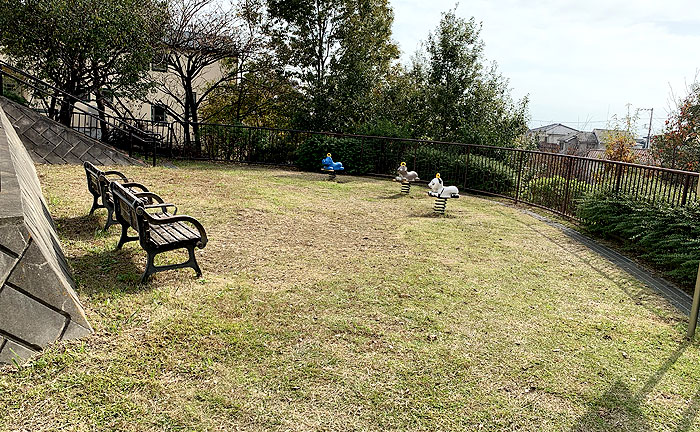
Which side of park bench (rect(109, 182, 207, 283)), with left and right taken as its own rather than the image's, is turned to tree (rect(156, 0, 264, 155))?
left

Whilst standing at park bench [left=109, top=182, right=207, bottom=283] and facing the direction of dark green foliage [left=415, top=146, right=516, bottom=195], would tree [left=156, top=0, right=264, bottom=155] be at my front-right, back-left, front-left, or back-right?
front-left

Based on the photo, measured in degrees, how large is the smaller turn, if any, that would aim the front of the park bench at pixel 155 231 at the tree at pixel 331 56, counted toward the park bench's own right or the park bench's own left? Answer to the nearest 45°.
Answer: approximately 45° to the park bench's own left

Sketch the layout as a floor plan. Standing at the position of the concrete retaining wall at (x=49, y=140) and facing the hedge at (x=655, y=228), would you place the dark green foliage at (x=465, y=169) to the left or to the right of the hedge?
left

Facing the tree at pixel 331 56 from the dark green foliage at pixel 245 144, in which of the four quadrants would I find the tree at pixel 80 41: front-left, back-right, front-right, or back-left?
back-left

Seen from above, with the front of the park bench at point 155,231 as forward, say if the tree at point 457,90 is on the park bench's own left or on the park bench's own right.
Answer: on the park bench's own left

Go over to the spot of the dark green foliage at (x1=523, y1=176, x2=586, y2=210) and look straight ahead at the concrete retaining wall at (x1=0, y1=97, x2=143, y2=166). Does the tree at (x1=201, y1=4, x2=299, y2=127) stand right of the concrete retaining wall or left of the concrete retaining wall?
right

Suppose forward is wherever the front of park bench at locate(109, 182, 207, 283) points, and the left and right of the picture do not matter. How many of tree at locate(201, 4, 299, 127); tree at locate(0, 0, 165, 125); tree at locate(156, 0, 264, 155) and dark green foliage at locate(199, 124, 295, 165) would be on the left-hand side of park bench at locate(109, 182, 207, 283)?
4

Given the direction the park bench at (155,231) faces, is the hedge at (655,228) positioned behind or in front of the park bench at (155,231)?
in front

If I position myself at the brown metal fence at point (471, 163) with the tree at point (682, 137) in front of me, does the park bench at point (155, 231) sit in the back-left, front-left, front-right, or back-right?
back-right

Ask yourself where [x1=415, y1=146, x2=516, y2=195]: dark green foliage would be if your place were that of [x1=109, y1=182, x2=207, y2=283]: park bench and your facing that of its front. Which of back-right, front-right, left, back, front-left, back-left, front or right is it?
front-left

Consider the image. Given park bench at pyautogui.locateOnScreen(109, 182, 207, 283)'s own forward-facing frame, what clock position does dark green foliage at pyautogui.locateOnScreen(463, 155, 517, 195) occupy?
The dark green foliage is roughly at 11 o'clock from the park bench.

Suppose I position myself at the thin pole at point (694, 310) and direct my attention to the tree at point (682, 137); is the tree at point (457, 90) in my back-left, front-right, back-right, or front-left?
front-left

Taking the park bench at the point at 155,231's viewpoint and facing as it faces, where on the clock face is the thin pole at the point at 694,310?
The thin pole is roughly at 1 o'clock from the park bench.

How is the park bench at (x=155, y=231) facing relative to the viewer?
to the viewer's right

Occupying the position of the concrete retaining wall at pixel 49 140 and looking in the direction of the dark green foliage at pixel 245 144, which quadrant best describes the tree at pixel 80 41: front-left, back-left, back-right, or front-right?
front-left
